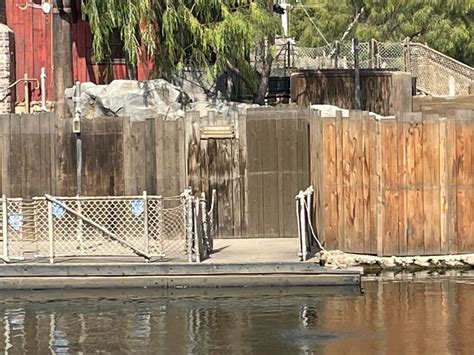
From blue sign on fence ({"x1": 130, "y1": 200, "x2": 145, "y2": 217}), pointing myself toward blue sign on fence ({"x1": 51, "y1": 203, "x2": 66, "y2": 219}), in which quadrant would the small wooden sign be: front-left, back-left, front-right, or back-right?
back-right

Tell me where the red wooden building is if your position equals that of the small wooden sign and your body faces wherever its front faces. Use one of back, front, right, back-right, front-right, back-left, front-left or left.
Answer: back-right

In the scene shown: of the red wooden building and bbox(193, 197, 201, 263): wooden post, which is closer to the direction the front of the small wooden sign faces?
the wooden post

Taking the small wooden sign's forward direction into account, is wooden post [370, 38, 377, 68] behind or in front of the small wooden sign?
behind

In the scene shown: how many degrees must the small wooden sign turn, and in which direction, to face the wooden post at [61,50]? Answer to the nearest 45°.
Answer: approximately 135° to its right

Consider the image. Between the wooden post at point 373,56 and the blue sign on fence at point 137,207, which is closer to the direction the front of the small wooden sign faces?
the blue sign on fence

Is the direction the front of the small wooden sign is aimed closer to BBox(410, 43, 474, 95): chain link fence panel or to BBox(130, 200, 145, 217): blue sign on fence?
the blue sign on fence

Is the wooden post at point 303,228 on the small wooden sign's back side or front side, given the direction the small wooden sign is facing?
on the front side

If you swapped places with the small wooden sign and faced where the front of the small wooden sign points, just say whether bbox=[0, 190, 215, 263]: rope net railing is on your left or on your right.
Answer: on your right

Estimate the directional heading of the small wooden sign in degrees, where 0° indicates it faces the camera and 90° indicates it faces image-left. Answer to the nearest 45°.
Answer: approximately 0°

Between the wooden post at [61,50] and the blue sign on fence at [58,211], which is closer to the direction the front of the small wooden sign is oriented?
the blue sign on fence

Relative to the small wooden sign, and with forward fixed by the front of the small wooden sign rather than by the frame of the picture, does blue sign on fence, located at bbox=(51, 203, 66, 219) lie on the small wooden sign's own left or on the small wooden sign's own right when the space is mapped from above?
on the small wooden sign's own right
